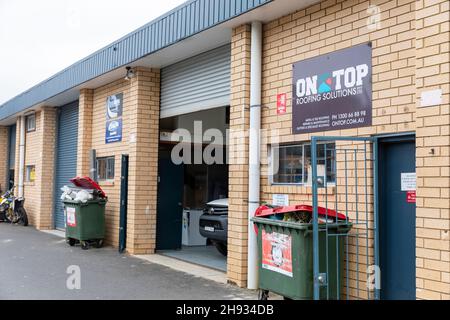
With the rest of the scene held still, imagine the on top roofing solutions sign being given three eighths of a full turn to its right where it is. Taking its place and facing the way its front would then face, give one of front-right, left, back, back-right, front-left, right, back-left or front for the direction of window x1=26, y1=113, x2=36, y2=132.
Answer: front-left

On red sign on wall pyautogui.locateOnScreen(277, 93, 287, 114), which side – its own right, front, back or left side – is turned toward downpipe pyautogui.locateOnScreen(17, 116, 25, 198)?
right

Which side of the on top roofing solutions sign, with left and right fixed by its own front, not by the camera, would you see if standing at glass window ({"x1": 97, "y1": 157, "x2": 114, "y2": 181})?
right

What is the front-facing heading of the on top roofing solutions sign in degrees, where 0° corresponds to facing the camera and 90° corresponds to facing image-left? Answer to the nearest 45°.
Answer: approximately 45°

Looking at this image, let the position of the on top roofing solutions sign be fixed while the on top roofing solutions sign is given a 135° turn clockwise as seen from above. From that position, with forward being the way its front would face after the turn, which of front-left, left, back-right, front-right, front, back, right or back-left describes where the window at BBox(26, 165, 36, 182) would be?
front-left

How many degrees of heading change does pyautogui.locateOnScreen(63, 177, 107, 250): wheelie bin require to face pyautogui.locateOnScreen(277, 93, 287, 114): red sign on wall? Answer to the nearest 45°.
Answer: approximately 90° to its left

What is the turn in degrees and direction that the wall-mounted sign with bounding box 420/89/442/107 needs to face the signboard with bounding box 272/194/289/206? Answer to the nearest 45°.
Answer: approximately 90° to its right

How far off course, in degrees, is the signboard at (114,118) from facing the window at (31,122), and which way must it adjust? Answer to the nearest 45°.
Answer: approximately 90° to its right

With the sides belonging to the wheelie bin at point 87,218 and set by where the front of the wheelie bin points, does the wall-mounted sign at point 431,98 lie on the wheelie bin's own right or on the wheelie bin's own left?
on the wheelie bin's own left

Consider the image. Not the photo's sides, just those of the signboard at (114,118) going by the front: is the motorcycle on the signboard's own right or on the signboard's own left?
on the signboard's own right
